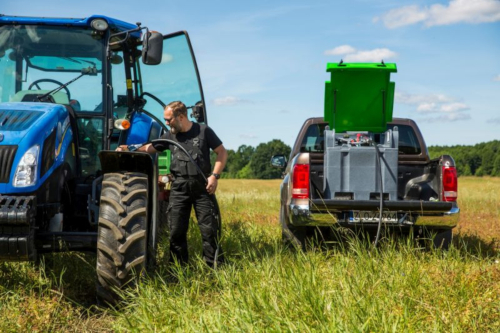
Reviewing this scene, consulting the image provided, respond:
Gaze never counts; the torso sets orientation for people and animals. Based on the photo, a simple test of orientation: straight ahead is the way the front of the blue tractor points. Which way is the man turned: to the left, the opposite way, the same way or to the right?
the same way

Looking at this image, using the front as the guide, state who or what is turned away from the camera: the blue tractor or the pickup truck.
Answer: the pickup truck

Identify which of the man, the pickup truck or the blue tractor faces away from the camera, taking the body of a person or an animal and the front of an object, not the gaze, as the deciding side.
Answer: the pickup truck

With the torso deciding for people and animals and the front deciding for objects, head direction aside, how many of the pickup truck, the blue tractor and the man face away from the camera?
1

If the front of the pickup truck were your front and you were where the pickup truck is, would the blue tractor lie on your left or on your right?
on your left

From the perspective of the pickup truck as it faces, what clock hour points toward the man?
The man is roughly at 8 o'clock from the pickup truck.

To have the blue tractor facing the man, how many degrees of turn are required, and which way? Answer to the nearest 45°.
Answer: approximately 135° to its left

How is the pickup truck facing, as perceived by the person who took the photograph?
facing away from the viewer

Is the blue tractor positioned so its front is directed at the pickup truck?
no

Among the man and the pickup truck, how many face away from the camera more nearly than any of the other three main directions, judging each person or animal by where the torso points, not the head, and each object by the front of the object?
1

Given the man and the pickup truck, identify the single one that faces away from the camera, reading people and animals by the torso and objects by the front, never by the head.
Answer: the pickup truck
